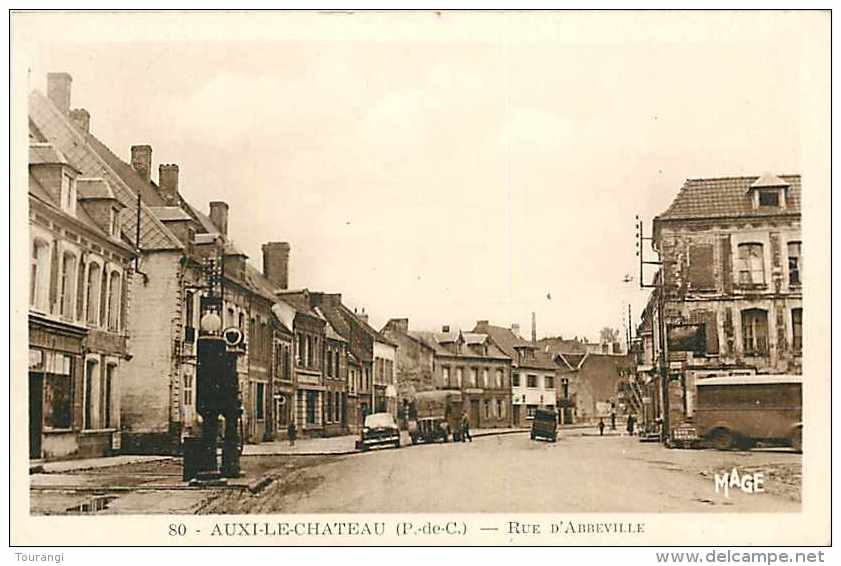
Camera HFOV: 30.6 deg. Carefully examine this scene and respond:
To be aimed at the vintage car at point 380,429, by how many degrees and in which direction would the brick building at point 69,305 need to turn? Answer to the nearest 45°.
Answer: approximately 45° to its left

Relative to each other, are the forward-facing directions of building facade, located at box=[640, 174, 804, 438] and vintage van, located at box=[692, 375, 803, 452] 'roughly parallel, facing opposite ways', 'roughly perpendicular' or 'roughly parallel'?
roughly perpendicular

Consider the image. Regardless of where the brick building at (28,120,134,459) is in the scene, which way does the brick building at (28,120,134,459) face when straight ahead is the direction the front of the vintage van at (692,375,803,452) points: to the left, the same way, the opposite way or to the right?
the same way

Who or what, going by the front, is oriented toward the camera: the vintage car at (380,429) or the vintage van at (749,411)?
the vintage car at (380,429)

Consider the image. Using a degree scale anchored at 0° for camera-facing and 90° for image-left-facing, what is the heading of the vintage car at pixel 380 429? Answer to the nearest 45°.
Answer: approximately 0°

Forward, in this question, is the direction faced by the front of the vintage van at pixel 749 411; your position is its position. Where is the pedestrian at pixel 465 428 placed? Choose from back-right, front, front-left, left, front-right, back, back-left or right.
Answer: back

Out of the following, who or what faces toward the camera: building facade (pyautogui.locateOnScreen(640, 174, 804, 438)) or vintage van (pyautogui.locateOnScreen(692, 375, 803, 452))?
the building facade

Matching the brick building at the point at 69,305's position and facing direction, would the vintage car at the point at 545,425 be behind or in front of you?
in front

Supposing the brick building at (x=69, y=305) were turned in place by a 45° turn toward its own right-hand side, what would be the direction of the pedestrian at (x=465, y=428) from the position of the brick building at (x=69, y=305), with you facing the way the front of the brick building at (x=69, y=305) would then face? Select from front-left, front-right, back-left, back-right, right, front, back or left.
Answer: left

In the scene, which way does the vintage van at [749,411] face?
to the viewer's right

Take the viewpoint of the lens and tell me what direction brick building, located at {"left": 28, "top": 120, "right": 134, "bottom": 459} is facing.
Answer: facing the viewer and to the right of the viewer

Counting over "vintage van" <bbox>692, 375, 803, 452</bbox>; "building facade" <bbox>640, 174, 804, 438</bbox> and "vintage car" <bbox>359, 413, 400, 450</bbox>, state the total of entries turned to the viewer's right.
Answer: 1

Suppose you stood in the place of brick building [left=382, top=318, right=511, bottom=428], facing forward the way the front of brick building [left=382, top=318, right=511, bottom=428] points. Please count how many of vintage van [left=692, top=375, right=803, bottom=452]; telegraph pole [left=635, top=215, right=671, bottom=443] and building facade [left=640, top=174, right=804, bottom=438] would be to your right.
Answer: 0

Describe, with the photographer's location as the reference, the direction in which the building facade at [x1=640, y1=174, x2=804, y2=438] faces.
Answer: facing the viewer
